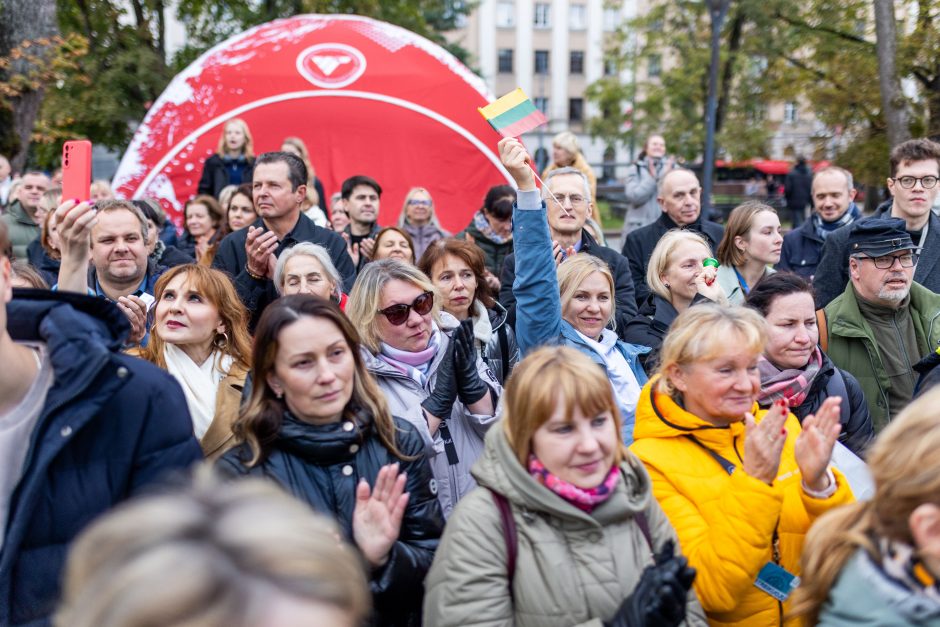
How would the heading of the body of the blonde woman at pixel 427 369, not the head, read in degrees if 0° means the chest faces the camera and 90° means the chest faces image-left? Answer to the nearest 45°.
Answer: approximately 315°

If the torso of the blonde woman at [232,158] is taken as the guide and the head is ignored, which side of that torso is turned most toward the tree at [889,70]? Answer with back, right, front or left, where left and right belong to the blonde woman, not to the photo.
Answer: left

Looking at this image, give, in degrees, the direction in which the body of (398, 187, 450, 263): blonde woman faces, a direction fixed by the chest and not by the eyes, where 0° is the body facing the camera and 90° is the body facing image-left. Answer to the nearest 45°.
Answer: approximately 0°

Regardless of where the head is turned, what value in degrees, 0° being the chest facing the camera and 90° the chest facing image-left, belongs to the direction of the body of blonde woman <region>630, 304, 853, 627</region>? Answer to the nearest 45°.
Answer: approximately 315°

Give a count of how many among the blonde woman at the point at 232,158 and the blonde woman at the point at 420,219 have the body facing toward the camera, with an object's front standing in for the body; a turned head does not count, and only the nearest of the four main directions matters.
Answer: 2

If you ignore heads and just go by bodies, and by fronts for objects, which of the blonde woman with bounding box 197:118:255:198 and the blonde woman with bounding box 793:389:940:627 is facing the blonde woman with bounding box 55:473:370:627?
the blonde woman with bounding box 197:118:255:198

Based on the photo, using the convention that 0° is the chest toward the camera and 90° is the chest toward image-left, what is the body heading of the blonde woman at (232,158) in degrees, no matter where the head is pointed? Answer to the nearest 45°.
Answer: approximately 0°

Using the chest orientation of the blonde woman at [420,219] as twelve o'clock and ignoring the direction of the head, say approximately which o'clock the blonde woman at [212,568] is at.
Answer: the blonde woman at [212,568] is roughly at 12 o'clock from the blonde woman at [420,219].
